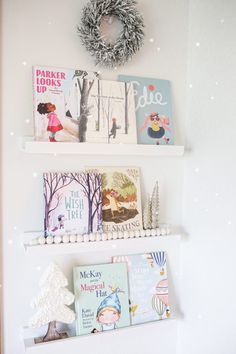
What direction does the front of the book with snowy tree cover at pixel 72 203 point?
toward the camera

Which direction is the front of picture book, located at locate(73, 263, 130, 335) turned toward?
toward the camera

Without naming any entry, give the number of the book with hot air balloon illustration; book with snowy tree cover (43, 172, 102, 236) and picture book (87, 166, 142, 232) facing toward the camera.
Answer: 3

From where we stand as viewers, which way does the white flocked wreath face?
facing the viewer

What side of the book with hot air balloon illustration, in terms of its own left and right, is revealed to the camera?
front
